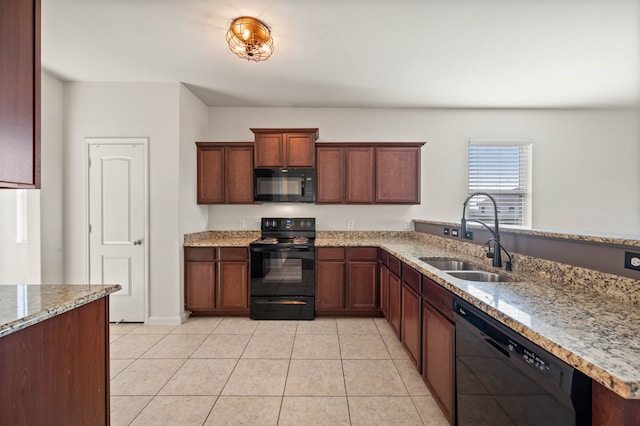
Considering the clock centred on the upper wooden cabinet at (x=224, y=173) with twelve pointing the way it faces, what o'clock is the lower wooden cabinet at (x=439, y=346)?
The lower wooden cabinet is roughly at 11 o'clock from the upper wooden cabinet.

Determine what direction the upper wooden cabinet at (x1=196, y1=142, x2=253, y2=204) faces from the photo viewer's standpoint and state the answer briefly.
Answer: facing the viewer

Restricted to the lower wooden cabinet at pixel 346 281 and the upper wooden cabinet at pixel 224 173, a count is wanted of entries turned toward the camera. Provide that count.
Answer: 2

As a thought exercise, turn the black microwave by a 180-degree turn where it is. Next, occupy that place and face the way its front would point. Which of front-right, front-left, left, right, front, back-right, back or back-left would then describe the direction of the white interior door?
left

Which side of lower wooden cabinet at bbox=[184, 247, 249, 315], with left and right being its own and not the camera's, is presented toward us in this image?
front

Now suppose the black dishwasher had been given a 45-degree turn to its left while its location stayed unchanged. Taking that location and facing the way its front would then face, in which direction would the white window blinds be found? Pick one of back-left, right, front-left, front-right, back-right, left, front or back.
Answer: back

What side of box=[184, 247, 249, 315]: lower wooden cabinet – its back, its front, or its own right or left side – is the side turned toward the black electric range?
left

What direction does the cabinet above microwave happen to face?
toward the camera

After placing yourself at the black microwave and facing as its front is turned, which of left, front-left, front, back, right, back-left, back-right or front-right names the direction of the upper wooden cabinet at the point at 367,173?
left

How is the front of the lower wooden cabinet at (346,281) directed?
toward the camera

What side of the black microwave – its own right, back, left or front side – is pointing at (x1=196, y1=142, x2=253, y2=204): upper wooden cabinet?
right

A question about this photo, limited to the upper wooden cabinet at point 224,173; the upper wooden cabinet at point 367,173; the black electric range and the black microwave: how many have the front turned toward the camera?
4

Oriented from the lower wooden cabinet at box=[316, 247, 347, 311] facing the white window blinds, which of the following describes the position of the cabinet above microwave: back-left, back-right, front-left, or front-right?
back-left
